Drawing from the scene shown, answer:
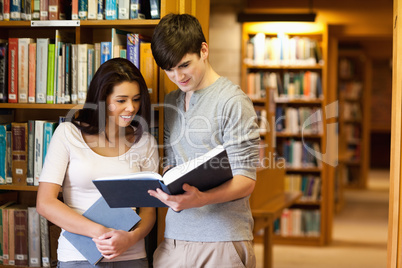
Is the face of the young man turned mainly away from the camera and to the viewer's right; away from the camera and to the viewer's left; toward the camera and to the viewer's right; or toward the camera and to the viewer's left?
toward the camera and to the viewer's left

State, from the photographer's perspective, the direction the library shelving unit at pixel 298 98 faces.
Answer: facing the viewer

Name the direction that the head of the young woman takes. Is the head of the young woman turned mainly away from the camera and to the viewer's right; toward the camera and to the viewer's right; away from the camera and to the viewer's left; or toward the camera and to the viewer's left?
toward the camera and to the viewer's right

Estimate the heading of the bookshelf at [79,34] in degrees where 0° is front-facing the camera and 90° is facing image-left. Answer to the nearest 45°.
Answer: approximately 0°

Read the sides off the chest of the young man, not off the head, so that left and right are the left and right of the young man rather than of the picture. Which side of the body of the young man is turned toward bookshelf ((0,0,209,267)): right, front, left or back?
right

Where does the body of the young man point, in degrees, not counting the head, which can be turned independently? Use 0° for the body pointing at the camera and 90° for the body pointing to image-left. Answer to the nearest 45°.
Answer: approximately 45°

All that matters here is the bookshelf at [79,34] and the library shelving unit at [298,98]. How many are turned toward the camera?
2

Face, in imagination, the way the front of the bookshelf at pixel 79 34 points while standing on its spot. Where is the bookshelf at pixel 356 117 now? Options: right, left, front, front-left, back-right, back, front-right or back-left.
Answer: back-left

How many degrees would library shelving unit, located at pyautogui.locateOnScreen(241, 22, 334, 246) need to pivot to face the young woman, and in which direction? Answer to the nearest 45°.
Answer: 0° — it already faces them

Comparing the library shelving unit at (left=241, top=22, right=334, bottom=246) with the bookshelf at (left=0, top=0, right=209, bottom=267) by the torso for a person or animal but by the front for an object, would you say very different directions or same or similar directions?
same or similar directions
